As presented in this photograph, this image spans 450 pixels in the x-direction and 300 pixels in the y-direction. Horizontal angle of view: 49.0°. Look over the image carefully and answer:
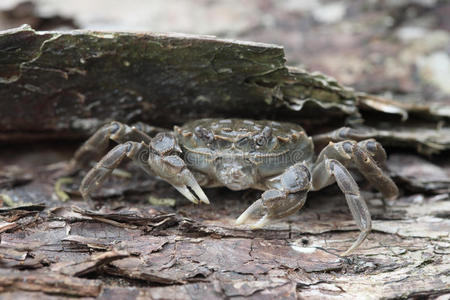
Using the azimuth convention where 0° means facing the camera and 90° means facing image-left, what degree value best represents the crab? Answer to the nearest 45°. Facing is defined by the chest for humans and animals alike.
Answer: approximately 0°
